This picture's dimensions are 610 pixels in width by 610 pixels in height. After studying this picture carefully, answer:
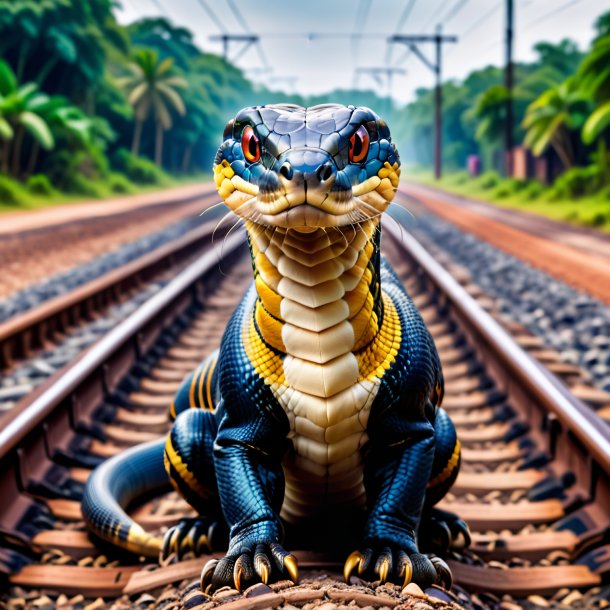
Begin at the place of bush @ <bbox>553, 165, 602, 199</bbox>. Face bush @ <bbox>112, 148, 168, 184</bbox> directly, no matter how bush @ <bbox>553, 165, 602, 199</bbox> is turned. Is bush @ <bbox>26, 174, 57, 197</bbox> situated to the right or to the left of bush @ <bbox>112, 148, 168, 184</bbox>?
left

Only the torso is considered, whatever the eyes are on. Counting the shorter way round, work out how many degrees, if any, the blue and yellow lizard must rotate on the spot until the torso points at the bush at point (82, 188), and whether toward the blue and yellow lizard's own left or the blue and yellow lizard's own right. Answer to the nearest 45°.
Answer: approximately 180°

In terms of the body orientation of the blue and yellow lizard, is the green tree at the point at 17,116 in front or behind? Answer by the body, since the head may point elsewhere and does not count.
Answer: behind

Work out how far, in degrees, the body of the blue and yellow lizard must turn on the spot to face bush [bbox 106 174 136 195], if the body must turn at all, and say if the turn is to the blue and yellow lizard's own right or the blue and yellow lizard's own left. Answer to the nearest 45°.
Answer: approximately 180°

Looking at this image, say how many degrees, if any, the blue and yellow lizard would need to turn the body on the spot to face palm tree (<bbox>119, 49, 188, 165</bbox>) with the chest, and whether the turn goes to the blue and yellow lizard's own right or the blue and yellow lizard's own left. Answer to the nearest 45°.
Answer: approximately 180°

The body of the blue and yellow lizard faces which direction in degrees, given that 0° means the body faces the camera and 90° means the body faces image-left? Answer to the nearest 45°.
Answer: approximately 0°

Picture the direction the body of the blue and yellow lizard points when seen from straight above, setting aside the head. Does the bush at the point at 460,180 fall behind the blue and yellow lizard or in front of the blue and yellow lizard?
behind

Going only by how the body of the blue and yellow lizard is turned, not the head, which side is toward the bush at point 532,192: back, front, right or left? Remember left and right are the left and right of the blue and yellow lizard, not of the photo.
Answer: back

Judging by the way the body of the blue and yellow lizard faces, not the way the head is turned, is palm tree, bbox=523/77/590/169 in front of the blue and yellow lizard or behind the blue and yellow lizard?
behind

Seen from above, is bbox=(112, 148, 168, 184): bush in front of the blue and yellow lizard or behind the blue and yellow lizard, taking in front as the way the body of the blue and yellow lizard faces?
behind

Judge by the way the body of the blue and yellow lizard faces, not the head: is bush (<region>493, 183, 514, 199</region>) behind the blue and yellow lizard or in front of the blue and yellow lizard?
behind

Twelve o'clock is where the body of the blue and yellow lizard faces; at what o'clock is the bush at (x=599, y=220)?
The bush is roughly at 7 o'clock from the blue and yellow lizard.
